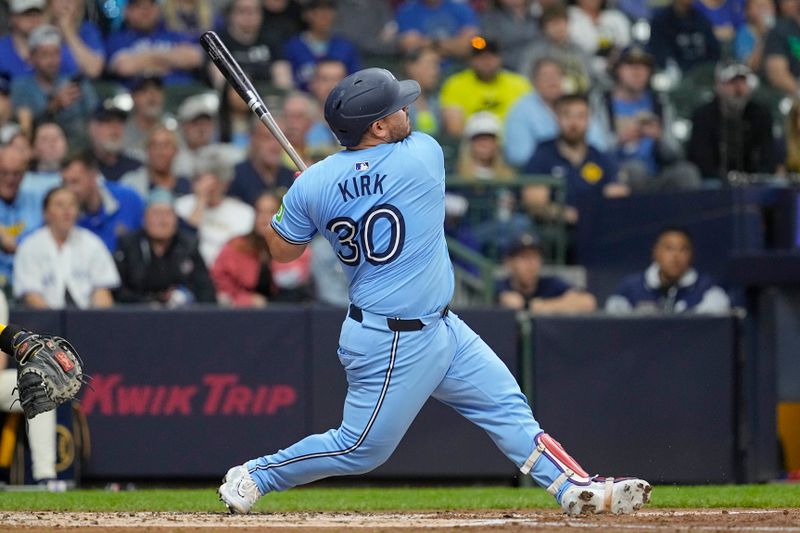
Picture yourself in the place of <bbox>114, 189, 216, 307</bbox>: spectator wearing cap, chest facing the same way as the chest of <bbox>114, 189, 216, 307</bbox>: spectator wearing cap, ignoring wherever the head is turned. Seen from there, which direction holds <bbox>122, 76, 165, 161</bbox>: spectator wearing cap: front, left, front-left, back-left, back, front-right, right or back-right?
back

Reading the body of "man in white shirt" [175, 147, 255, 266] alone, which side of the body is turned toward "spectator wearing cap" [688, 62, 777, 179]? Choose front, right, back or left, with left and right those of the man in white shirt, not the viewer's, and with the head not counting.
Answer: left

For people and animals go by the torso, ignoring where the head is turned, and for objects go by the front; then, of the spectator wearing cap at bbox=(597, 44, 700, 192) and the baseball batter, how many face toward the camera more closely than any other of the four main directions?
1

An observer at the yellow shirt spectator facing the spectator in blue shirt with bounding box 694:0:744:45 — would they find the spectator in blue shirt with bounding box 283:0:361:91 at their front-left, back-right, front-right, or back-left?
back-left

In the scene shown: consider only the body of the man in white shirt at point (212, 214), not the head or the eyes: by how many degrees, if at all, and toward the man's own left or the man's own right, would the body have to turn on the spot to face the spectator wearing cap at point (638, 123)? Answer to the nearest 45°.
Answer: approximately 90° to the man's own left

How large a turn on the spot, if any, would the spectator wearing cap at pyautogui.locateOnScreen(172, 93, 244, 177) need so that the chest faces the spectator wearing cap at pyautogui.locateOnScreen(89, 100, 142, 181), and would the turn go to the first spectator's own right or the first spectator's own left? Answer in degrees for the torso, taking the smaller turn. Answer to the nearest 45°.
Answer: approximately 90° to the first spectator's own right

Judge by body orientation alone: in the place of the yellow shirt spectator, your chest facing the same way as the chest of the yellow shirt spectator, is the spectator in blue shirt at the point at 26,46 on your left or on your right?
on your right

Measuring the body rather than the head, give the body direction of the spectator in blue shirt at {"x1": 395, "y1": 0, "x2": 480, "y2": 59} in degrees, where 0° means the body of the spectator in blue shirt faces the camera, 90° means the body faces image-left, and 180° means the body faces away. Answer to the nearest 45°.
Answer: approximately 0°

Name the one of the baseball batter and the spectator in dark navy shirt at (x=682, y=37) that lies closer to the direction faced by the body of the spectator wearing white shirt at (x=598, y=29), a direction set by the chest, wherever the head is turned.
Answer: the baseball batter
